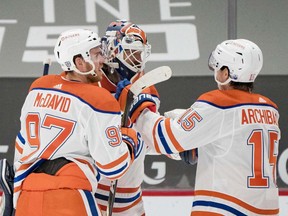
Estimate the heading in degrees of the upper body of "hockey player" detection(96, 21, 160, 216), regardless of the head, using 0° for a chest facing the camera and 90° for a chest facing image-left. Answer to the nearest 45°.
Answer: approximately 315°

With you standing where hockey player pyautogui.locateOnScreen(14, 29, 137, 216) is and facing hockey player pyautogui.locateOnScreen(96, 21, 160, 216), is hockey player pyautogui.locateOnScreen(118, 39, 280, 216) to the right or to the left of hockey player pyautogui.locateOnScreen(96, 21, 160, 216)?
right

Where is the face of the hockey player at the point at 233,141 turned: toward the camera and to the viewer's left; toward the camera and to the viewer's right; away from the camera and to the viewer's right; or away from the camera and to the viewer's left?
away from the camera and to the viewer's left

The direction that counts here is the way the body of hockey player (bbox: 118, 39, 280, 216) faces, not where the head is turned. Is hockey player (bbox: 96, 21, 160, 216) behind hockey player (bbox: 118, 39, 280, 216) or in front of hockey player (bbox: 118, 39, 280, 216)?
in front

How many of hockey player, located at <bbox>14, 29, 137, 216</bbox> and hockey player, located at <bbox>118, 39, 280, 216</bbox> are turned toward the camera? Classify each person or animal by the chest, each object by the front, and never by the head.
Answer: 0

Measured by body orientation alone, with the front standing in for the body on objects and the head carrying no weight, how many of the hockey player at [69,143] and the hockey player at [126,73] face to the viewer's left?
0

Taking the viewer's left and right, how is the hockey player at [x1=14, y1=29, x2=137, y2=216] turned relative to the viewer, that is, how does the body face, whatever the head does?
facing away from the viewer and to the right of the viewer

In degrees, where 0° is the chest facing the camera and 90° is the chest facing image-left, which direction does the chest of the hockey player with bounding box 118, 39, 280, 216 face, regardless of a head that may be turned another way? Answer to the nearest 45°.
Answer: approximately 135°

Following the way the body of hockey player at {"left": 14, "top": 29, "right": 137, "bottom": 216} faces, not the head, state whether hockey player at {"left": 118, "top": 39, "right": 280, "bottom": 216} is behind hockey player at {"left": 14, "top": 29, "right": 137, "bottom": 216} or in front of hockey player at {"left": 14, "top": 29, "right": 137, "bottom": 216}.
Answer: in front

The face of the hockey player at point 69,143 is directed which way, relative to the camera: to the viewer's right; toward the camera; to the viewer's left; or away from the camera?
to the viewer's right

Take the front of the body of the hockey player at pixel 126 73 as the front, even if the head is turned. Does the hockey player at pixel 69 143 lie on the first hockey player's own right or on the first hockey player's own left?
on the first hockey player's own right
